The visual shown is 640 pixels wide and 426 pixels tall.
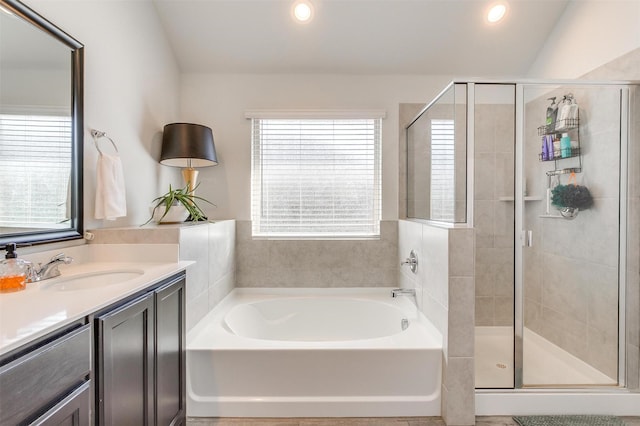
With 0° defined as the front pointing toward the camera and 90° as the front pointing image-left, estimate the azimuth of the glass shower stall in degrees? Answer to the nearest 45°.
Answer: approximately 0°

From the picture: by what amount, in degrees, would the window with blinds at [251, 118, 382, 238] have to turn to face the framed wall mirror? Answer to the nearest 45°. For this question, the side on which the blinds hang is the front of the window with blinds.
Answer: approximately 45° to its right

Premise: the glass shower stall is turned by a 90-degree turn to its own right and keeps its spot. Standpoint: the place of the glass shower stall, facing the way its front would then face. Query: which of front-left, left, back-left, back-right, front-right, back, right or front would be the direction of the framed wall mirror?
front-left

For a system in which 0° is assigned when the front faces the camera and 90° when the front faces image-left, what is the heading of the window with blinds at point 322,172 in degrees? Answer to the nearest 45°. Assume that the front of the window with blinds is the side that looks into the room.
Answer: approximately 0°

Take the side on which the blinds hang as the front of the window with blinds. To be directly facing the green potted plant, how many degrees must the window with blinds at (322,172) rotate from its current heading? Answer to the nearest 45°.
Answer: approximately 45° to its right

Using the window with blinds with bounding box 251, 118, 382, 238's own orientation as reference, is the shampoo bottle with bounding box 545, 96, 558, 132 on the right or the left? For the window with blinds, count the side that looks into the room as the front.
on its left

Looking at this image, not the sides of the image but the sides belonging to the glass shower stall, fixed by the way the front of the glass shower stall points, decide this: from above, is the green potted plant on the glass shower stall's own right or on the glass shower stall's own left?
on the glass shower stall's own right

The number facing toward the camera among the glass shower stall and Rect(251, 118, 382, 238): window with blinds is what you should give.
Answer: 2

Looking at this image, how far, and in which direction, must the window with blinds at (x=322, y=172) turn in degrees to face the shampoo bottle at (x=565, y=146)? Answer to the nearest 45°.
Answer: approximately 45° to its left
